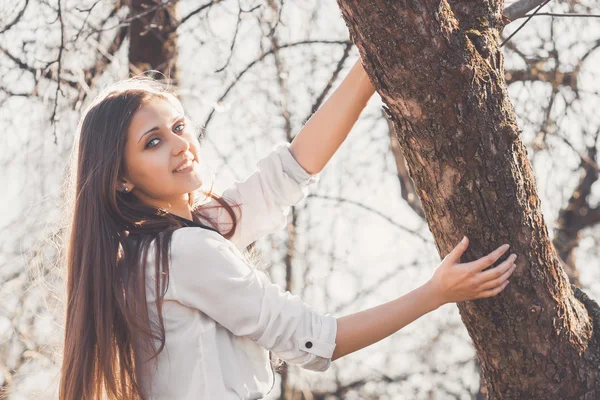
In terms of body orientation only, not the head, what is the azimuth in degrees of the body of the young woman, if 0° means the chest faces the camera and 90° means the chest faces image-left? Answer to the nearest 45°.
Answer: approximately 270°

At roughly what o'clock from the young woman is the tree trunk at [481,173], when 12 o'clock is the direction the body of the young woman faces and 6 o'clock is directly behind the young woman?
The tree trunk is roughly at 1 o'clock from the young woman.
